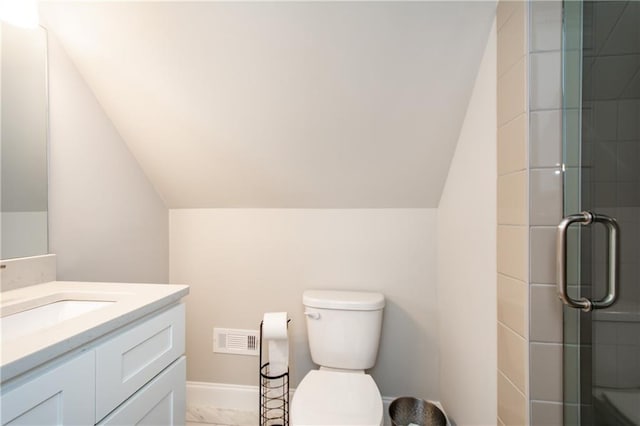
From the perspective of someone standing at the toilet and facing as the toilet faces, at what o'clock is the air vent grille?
The air vent grille is roughly at 4 o'clock from the toilet.

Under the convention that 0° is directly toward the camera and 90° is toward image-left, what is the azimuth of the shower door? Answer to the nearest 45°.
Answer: approximately 45°

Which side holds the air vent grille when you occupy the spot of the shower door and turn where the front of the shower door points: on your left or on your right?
on your right

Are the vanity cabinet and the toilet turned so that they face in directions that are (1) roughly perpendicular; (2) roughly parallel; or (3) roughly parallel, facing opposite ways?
roughly perpendicular

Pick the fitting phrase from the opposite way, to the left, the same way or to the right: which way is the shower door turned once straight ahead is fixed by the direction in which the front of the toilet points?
to the right

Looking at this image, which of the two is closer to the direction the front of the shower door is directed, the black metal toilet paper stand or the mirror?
the mirror

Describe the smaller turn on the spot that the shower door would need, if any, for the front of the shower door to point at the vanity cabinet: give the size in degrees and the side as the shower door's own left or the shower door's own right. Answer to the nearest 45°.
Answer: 0° — it already faces it

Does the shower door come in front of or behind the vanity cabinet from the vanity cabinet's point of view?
in front

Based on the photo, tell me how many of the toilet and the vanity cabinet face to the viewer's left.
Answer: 0

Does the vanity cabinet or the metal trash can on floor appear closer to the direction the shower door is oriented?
the vanity cabinet

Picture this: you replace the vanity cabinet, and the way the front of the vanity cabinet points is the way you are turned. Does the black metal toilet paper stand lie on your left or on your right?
on your left
